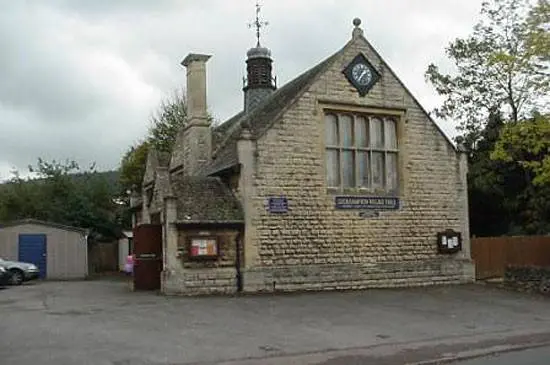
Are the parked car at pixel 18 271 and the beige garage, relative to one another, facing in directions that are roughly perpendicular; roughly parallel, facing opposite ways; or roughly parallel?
roughly perpendicular

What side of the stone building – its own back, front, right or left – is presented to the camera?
front

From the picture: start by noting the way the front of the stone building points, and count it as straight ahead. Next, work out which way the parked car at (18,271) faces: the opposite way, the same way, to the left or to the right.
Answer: to the left

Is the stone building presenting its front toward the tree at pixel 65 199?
no

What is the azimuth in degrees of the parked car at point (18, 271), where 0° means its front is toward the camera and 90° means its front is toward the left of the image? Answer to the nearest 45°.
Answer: approximately 270°

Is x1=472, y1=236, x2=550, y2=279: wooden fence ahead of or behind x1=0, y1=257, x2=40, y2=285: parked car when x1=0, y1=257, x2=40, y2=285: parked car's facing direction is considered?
ahead

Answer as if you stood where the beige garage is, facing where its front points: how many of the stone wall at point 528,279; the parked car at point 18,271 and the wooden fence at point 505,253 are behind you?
0

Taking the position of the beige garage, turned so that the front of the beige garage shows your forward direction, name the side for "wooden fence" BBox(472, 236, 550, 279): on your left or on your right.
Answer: on your left

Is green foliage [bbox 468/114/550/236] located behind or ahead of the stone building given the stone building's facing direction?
behind

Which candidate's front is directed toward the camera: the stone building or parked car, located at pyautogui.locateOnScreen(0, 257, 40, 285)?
the stone building

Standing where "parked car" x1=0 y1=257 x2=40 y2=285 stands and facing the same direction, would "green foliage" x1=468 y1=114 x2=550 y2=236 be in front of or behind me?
in front

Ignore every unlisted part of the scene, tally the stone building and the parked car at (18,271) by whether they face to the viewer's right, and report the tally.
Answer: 1

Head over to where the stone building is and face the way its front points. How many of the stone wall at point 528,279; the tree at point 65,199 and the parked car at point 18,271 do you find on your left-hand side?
1

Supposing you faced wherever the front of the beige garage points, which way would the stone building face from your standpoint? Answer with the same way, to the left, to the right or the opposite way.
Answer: the same way

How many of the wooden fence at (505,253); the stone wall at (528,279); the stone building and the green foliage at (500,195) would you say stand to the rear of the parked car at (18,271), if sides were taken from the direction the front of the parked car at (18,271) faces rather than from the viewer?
0
